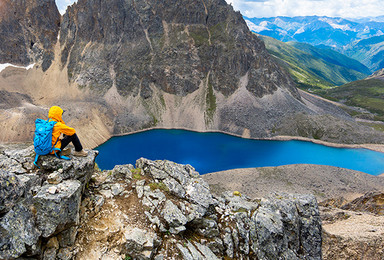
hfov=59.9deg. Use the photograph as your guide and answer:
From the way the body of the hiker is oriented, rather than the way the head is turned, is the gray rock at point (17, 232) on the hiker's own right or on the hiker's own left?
on the hiker's own right

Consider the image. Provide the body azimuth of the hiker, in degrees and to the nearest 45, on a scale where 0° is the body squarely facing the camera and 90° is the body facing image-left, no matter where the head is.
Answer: approximately 270°

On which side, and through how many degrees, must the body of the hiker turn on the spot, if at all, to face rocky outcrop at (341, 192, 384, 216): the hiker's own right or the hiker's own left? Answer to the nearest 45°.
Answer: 0° — they already face it
